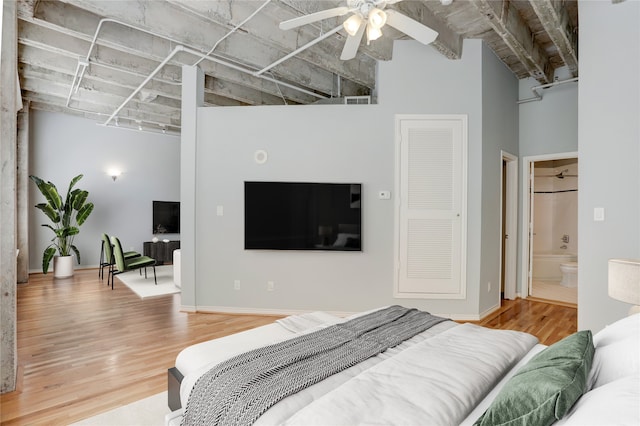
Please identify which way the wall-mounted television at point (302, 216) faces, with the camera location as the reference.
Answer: facing the viewer

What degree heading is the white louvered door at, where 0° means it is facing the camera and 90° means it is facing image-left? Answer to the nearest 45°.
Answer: approximately 0°

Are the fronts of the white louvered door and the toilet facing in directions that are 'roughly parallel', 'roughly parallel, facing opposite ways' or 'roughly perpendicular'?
roughly perpendicular

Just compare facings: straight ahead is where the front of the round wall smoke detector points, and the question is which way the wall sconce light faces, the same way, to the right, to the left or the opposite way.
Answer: the same way

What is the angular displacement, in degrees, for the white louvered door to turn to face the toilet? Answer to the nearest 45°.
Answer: approximately 135° to its left

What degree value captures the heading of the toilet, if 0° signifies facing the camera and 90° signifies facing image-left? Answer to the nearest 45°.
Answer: approximately 90°

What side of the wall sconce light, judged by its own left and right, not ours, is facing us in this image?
front

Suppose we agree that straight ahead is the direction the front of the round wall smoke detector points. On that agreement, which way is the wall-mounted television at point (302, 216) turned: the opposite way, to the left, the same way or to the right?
the same way

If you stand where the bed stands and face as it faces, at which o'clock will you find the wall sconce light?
The wall sconce light is roughly at 12 o'clock from the bed.

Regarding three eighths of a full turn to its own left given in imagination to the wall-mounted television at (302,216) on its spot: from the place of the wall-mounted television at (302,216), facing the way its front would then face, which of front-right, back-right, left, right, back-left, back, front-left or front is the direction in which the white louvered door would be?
front-right

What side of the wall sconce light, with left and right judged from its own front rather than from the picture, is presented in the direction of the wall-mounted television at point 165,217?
left

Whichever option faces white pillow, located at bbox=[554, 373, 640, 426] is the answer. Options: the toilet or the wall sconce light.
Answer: the wall sconce light

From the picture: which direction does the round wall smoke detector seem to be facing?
toward the camera

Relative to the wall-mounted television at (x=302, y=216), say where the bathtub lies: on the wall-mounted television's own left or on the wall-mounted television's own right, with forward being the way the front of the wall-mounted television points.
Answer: on the wall-mounted television's own left
